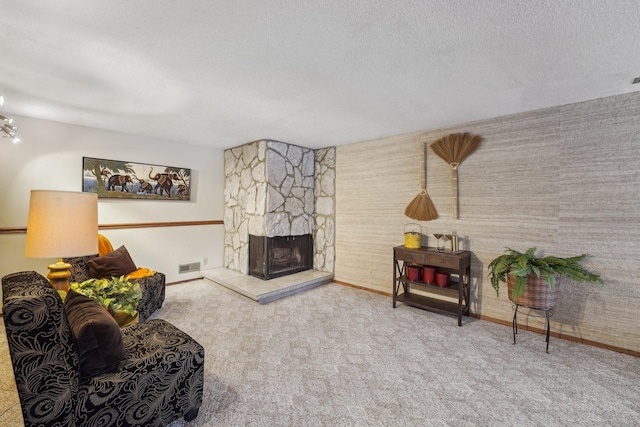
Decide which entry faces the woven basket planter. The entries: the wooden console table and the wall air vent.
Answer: the wall air vent

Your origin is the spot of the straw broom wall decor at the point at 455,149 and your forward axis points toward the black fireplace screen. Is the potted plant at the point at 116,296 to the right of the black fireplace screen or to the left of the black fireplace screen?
left

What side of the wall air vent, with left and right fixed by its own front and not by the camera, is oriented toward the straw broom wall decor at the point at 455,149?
front

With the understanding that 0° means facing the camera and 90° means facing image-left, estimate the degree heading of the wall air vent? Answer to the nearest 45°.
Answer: approximately 315°

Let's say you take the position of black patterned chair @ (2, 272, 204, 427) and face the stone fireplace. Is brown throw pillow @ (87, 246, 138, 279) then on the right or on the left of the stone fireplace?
left

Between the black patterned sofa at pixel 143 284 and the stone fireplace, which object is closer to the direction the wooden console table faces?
the black patterned sofa

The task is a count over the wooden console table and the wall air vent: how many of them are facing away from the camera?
0

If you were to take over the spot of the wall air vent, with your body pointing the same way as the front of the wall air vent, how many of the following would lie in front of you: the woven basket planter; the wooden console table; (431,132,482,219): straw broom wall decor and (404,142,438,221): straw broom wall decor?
4

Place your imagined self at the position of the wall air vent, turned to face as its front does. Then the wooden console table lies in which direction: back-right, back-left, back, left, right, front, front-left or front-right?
front

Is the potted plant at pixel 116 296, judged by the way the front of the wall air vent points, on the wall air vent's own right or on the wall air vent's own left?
on the wall air vent's own right

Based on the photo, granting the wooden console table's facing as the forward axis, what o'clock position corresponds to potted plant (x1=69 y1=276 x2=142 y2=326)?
The potted plant is roughly at 12 o'clock from the wooden console table.

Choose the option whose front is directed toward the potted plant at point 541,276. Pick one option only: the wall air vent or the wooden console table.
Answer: the wall air vent

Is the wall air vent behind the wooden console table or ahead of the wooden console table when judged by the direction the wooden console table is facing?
ahead

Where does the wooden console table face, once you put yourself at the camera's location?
facing the viewer and to the left of the viewer

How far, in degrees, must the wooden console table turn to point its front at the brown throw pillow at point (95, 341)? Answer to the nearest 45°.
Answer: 0° — it already faces it
